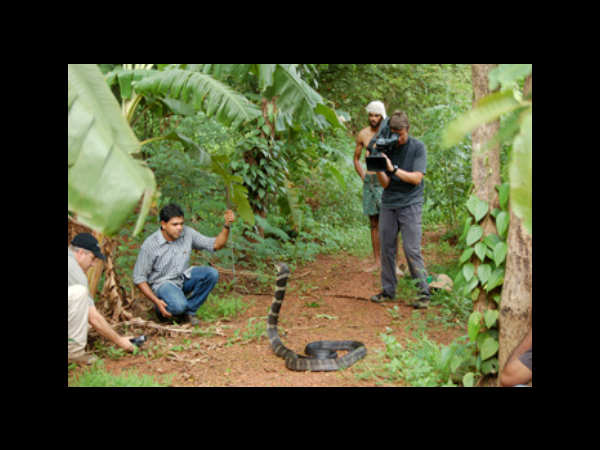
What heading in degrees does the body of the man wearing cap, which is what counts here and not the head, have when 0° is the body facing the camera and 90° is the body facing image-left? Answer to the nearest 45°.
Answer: approximately 270°

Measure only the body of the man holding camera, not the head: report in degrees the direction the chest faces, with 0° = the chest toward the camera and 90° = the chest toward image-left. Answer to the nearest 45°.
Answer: approximately 45°

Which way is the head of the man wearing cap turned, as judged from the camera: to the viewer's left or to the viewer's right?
to the viewer's right

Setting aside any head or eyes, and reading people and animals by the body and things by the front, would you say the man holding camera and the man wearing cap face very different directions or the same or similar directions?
very different directions

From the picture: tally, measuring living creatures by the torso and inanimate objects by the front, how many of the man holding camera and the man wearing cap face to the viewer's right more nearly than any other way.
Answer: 1

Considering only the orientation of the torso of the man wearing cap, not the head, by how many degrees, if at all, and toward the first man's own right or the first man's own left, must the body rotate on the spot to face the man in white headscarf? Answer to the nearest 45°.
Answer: approximately 45° to the first man's own left

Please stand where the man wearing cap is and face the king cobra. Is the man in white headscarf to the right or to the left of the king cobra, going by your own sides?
left
